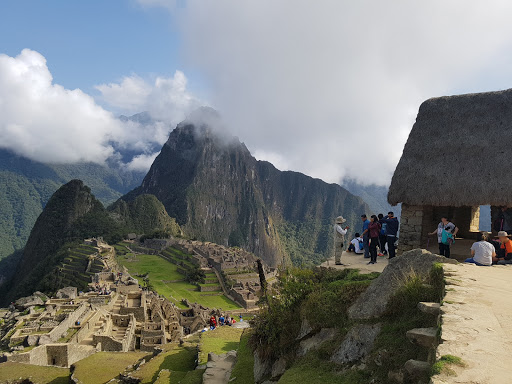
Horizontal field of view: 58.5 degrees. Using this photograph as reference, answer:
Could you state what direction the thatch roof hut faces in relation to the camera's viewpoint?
facing the viewer

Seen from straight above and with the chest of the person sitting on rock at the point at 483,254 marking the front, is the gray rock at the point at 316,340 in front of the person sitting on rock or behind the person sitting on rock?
behind

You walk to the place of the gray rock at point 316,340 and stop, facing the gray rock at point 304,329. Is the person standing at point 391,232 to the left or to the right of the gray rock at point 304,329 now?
right

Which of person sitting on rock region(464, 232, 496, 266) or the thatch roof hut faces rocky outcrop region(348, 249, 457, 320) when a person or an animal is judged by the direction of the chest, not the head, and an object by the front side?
the thatch roof hut

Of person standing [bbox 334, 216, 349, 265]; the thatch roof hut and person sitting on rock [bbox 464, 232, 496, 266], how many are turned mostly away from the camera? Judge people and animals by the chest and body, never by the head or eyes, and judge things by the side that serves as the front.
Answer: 1

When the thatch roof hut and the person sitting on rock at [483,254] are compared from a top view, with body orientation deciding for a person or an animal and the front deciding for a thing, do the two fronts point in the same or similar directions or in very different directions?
very different directions

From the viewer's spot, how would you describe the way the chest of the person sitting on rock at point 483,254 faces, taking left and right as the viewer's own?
facing away from the viewer

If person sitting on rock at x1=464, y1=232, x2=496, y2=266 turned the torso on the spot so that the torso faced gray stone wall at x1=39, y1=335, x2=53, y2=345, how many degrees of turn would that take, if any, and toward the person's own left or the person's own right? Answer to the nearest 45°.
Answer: approximately 90° to the person's own left

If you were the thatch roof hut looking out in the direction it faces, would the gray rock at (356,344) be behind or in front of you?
in front
